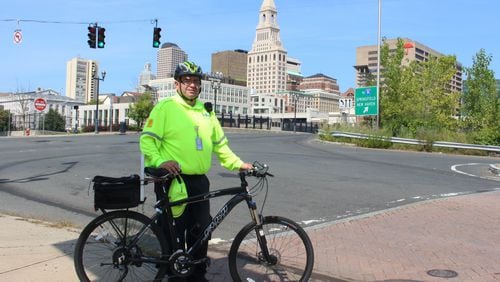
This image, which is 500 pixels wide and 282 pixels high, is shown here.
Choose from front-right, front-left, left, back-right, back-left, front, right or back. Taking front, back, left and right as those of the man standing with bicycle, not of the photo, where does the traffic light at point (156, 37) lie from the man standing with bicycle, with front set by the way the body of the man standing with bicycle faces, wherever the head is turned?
back-left

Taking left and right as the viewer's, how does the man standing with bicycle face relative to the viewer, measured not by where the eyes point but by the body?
facing the viewer and to the right of the viewer

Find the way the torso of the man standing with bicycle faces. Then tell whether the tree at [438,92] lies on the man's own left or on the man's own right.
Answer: on the man's own left

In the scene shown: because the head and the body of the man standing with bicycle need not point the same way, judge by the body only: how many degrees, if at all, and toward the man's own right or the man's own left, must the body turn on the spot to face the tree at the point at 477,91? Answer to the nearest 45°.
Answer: approximately 90° to the man's own left

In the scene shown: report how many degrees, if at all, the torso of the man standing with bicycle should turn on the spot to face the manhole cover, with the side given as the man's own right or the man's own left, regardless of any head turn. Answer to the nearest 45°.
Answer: approximately 45° to the man's own left

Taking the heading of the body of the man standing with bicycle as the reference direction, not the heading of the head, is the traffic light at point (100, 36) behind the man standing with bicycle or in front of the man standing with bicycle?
behind

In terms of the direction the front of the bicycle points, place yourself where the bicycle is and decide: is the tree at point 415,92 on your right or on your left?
on your left

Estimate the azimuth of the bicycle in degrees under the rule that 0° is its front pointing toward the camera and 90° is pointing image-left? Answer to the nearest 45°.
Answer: approximately 270°
